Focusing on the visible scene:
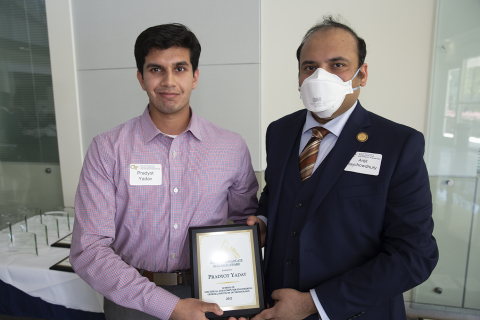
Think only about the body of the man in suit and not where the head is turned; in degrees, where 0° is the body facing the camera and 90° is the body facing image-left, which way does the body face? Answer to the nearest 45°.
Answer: approximately 45°

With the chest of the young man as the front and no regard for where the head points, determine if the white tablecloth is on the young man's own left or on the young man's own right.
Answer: on the young man's own right

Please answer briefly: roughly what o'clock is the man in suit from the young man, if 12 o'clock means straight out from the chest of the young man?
The man in suit is roughly at 10 o'clock from the young man.

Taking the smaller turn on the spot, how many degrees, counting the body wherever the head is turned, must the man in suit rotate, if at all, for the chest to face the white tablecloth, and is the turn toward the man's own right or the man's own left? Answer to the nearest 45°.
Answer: approximately 45° to the man's own right

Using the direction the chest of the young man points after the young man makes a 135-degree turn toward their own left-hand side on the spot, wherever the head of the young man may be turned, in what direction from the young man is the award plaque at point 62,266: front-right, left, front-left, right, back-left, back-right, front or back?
left

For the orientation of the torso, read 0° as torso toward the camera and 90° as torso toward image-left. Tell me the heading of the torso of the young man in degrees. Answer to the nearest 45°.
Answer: approximately 0°

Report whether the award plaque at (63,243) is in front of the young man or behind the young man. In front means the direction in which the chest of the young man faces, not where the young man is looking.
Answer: behind
